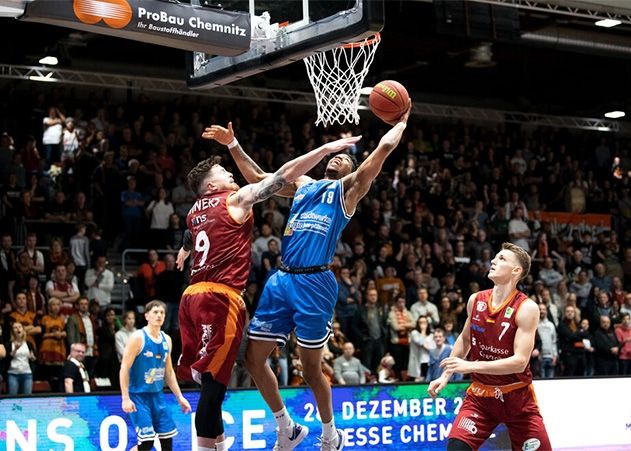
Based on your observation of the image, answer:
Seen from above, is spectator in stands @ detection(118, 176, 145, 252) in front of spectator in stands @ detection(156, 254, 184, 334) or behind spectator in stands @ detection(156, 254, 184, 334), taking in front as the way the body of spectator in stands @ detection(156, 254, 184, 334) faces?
behind

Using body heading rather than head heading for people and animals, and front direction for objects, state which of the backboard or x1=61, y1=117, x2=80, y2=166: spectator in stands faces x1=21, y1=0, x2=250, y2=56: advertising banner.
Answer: the spectator in stands

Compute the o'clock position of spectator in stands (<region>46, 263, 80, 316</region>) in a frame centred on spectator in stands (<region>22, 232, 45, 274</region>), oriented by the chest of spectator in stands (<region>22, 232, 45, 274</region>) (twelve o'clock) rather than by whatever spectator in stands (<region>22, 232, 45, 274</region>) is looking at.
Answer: spectator in stands (<region>46, 263, 80, 316</region>) is roughly at 11 o'clock from spectator in stands (<region>22, 232, 45, 274</region>).

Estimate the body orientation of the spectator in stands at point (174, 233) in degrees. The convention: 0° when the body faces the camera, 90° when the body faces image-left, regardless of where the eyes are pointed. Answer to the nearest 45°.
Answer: approximately 0°

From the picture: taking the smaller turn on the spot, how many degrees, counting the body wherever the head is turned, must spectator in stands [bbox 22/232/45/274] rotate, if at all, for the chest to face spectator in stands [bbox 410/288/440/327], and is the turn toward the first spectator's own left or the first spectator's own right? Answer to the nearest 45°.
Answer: approximately 90° to the first spectator's own left

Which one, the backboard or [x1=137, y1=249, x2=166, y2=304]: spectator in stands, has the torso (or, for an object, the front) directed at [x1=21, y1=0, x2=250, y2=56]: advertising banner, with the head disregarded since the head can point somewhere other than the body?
the spectator in stands
